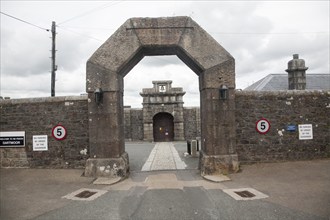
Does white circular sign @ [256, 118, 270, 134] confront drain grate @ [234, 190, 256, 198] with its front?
yes

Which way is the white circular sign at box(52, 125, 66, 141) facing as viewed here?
toward the camera

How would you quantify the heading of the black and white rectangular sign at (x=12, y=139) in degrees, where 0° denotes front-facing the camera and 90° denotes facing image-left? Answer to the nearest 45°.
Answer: approximately 0°

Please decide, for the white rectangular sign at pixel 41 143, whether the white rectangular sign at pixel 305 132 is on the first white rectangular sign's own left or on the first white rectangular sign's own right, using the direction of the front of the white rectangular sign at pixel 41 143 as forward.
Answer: on the first white rectangular sign's own left

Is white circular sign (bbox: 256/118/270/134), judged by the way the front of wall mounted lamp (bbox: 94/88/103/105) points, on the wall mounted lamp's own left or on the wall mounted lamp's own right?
on the wall mounted lamp's own left

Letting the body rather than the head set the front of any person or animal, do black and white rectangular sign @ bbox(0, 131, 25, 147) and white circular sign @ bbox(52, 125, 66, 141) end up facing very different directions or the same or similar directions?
same or similar directions

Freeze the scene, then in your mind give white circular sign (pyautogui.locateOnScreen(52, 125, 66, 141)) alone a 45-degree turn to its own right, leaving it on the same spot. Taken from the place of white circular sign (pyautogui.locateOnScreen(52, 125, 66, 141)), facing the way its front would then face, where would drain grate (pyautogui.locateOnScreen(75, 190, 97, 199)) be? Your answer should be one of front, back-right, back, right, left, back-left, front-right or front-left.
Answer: front-left

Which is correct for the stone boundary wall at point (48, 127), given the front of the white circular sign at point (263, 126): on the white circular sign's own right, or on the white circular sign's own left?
on the white circular sign's own right

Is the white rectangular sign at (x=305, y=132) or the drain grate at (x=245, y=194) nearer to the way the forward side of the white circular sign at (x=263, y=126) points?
the drain grate

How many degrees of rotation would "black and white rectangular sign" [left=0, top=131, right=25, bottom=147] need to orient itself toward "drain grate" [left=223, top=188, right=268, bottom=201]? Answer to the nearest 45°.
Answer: approximately 45° to its left

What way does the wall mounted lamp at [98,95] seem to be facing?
toward the camera

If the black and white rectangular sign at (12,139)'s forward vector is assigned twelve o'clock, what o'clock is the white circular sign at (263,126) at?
The white circular sign is roughly at 10 o'clock from the black and white rectangular sign.

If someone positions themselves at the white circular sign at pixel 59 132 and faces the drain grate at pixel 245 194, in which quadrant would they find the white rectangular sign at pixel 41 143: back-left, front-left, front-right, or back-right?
back-right

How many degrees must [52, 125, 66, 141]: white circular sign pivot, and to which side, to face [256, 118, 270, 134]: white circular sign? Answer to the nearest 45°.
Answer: approximately 90° to its left

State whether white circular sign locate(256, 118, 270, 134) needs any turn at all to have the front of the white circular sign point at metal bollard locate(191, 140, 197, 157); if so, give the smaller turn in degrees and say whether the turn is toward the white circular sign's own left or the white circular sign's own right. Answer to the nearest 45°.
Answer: approximately 135° to the white circular sign's own right

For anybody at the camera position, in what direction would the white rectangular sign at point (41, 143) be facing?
facing the viewer
